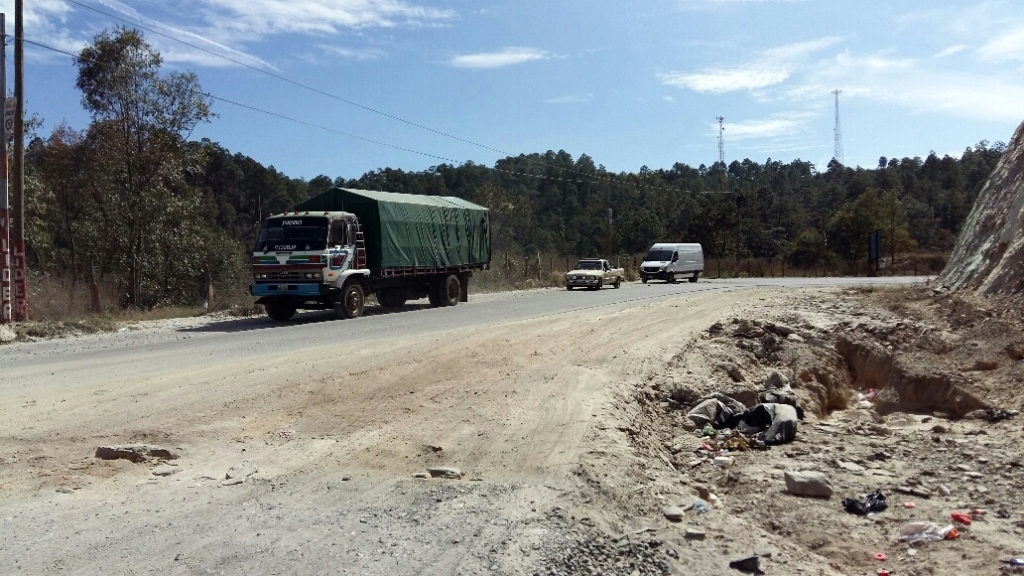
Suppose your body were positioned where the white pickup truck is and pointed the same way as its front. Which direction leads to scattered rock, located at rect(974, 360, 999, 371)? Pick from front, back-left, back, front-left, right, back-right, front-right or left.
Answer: front-left

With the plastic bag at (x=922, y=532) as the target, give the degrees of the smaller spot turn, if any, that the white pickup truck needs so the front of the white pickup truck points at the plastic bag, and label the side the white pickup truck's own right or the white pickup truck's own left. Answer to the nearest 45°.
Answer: approximately 45° to the white pickup truck's own left

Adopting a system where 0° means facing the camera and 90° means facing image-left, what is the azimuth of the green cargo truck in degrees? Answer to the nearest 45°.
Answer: approximately 45°

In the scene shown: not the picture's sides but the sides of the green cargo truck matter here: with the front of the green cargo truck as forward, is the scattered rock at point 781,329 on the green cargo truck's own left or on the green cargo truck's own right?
on the green cargo truck's own left

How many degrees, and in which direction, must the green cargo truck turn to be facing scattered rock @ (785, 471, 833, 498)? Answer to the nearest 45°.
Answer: approximately 45° to its left

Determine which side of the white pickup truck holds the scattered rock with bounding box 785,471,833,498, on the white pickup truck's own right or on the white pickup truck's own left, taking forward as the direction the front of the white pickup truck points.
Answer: on the white pickup truck's own left

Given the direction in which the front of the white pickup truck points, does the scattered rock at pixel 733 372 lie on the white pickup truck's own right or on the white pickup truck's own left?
on the white pickup truck's own left

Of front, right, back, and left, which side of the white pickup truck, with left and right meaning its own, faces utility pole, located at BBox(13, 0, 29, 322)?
front

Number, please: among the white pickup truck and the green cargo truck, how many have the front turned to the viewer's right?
0

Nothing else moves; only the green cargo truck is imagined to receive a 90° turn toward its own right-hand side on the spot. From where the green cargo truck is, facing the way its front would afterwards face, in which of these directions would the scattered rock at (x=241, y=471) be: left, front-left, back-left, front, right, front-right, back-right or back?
back-left

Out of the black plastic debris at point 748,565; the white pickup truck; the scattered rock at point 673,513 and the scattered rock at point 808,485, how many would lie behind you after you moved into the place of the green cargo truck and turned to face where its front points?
1

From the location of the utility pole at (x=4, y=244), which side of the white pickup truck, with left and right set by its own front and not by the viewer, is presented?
front

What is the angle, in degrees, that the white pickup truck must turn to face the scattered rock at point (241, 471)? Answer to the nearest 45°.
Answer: approximately 45° to its left

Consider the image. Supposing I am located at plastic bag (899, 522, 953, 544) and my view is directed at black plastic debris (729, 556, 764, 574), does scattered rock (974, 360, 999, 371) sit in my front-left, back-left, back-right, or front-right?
back-right

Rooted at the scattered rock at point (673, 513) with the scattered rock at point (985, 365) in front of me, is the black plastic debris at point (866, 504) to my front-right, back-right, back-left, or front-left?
front-right

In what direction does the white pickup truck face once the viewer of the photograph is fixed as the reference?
facing the viewer and to the left of the viewer

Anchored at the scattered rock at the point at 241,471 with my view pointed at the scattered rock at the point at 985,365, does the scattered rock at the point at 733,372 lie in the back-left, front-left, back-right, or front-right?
front-left
